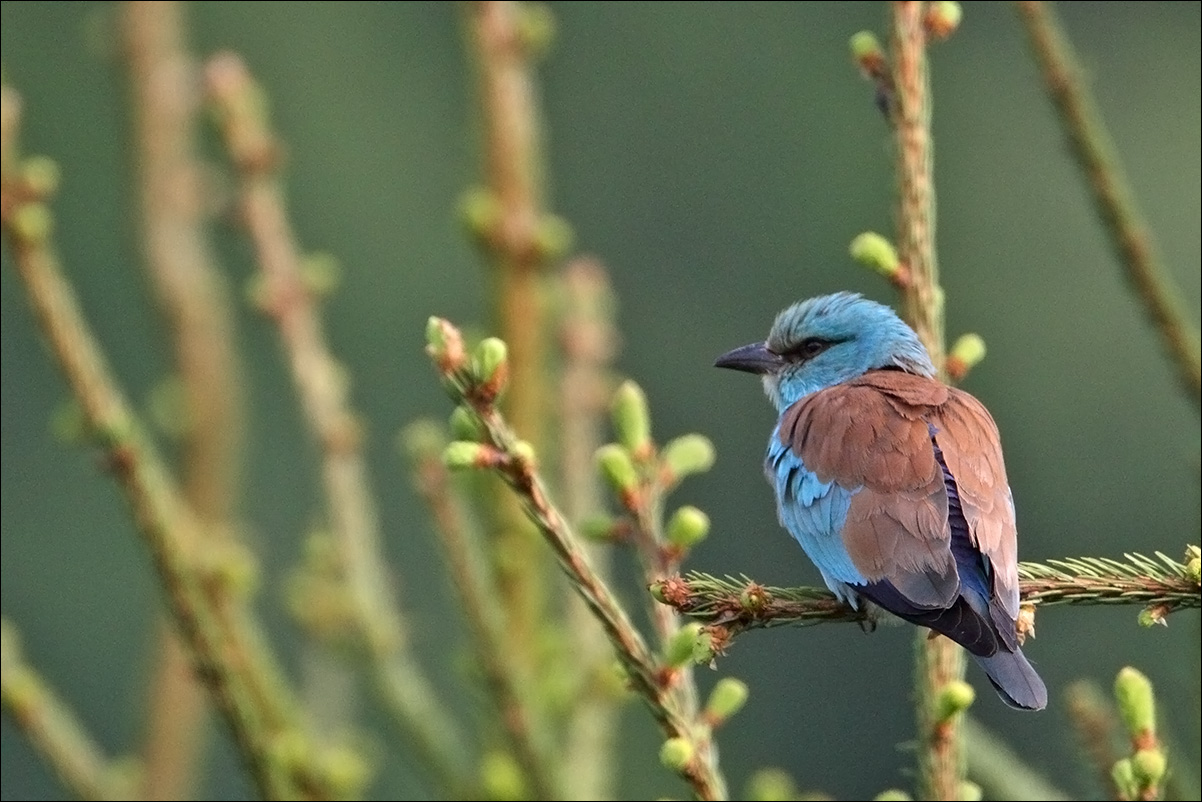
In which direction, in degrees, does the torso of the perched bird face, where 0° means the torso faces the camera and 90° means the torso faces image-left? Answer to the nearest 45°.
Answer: approximately 135°

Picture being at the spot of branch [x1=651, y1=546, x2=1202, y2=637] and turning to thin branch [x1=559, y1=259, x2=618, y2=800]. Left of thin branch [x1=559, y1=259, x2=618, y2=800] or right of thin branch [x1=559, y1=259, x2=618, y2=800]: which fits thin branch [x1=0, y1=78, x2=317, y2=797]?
left
